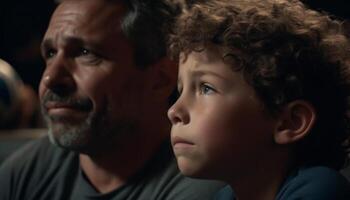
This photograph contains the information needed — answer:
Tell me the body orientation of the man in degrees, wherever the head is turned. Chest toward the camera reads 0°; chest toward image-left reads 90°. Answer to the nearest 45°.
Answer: approximately 45°

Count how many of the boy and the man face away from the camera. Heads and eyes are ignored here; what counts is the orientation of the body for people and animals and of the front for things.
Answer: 0

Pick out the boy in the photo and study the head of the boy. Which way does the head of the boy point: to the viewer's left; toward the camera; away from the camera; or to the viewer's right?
to the viewer's left

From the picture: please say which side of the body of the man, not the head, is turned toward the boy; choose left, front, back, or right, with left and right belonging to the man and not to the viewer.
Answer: left

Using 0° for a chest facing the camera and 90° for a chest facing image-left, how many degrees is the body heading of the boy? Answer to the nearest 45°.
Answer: approximately 45°
